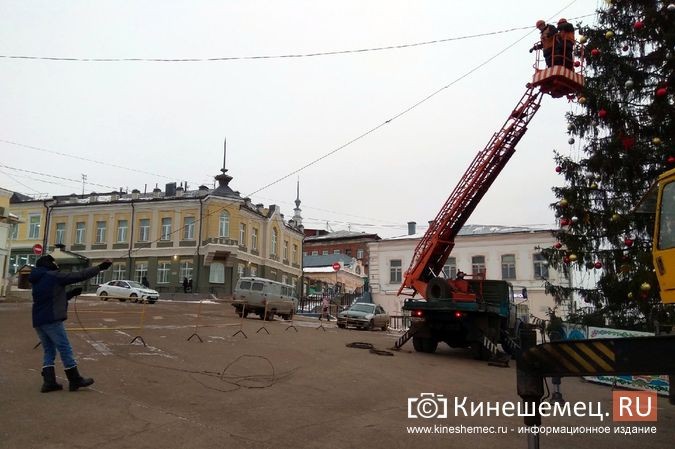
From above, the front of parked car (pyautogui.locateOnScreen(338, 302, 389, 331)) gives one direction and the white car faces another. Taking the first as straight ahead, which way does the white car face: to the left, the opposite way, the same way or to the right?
to the left

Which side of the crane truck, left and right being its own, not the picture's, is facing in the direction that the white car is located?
left

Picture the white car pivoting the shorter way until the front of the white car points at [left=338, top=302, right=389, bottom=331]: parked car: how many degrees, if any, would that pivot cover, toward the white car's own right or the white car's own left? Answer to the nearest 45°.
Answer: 0° — it already faces it

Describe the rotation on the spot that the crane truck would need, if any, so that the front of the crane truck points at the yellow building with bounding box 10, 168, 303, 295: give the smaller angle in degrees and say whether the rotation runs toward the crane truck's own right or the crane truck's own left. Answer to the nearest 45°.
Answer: approximately 90° to the crane truck's own left

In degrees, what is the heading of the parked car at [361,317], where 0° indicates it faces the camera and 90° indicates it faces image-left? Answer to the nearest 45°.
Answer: approximately 45°

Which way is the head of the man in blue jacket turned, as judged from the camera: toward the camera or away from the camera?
away from the camera

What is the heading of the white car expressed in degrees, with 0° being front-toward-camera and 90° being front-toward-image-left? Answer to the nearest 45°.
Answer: approximately 315°

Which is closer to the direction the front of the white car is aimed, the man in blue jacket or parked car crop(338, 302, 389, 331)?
the parked car

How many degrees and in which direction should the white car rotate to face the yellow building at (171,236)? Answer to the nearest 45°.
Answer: approximately 135° to its left

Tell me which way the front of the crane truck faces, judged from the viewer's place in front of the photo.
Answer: facing away from the viewer and to the right of the viewer
